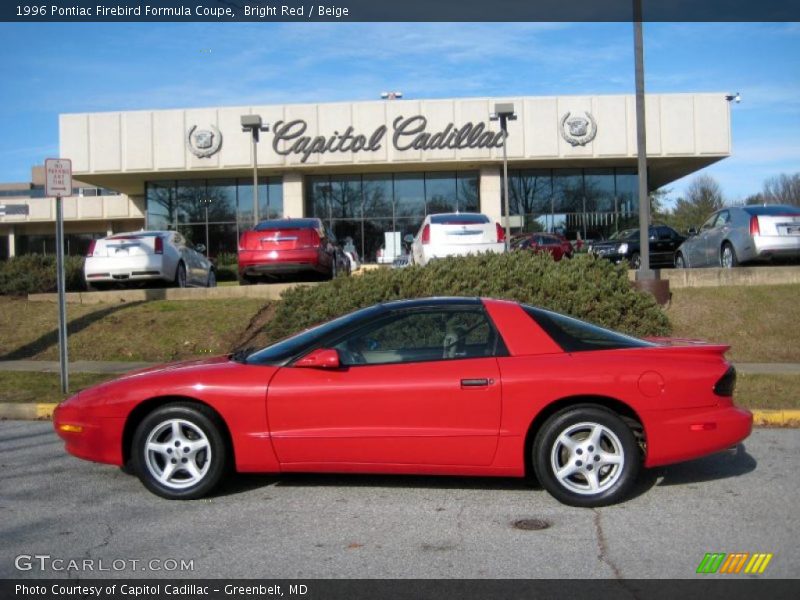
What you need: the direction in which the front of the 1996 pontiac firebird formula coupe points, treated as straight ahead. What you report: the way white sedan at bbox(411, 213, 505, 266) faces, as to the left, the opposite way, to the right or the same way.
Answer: to the right

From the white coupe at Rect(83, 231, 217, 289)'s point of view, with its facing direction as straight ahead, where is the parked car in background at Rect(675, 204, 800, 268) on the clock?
The parked car in background is roughly at 2 o'clock from the white coupe.

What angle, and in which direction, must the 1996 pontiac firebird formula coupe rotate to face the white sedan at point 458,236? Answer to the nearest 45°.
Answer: approximately 90° to its right

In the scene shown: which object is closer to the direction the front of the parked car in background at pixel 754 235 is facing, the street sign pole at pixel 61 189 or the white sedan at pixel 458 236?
the white sedan

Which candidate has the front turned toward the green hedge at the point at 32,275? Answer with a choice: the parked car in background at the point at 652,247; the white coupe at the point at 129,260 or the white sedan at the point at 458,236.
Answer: the parked car in background

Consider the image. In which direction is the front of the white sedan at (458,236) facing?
away from the camera

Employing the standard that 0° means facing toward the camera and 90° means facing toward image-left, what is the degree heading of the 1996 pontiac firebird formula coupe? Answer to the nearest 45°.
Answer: approximately 90°

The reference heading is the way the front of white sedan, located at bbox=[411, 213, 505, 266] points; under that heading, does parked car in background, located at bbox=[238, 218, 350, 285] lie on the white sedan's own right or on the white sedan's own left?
on the white sedan's own left

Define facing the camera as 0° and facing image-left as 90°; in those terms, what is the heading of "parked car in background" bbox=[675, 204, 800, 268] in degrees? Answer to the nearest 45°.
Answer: approximately 135°

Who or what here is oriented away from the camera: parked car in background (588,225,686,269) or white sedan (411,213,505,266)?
the white sedan
